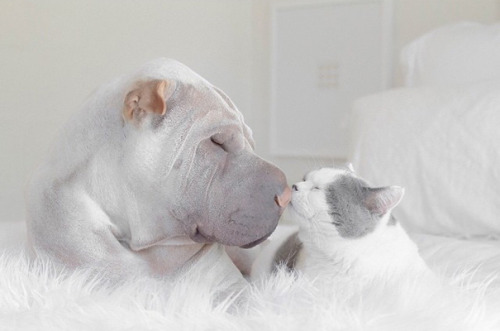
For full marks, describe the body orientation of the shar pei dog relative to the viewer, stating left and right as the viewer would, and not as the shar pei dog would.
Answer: facing to the right of the viewer

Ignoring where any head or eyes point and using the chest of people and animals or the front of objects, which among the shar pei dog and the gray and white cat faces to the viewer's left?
the gray and white cat

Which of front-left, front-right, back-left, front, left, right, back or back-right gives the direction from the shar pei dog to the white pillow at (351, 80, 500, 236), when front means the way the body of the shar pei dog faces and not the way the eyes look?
front-left

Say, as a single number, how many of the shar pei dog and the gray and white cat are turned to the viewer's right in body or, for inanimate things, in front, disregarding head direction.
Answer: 1

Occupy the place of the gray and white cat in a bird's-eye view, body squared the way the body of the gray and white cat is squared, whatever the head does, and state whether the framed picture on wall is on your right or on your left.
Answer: on your right

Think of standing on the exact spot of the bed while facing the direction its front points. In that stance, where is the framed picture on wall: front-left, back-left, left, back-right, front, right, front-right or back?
back

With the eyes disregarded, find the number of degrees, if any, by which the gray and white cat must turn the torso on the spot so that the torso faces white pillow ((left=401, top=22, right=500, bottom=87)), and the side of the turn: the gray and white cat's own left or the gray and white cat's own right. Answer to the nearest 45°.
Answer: approximately 90° to the gray and white cat's own right
